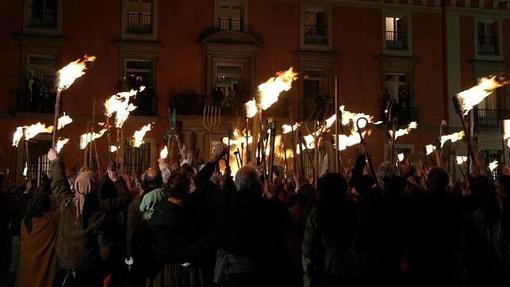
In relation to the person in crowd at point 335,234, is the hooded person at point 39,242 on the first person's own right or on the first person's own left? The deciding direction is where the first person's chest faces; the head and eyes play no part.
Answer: on the first person's own left

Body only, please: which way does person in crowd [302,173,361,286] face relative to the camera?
away from the camera

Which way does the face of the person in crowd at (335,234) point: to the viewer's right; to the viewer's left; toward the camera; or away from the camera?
away from the camera

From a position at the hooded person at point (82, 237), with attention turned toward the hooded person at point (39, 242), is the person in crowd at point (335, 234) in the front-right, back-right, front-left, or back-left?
back-right

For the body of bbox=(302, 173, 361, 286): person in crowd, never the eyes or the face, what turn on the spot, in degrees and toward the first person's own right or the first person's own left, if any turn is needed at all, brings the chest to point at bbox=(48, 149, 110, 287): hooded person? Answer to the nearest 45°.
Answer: approximately 90° to the first person's own left
